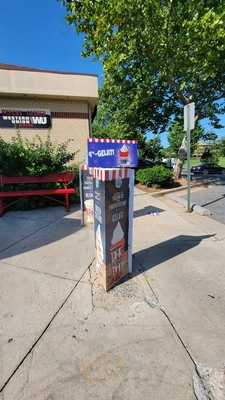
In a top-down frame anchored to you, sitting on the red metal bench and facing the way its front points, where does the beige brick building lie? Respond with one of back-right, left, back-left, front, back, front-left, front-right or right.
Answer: back

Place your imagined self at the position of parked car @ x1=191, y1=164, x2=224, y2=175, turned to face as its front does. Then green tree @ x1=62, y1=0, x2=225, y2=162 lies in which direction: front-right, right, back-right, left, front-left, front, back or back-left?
left

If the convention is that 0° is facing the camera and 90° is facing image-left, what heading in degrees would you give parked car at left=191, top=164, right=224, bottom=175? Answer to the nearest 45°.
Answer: approximately 90°

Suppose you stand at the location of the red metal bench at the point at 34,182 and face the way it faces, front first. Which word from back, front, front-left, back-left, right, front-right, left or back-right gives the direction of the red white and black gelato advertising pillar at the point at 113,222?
front

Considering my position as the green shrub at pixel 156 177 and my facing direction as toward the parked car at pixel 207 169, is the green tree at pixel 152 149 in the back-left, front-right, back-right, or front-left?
front-left

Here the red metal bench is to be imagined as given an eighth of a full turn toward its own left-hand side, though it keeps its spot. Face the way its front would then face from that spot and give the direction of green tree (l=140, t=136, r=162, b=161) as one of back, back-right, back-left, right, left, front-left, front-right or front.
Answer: left

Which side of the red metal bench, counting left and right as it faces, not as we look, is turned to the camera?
front

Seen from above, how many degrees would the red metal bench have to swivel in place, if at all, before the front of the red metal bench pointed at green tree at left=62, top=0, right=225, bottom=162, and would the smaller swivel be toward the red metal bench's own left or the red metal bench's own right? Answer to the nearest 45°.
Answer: approximately 135° to the red metal bench's own left

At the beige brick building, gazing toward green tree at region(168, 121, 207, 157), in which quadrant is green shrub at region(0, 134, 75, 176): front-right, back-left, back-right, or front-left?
back-right
